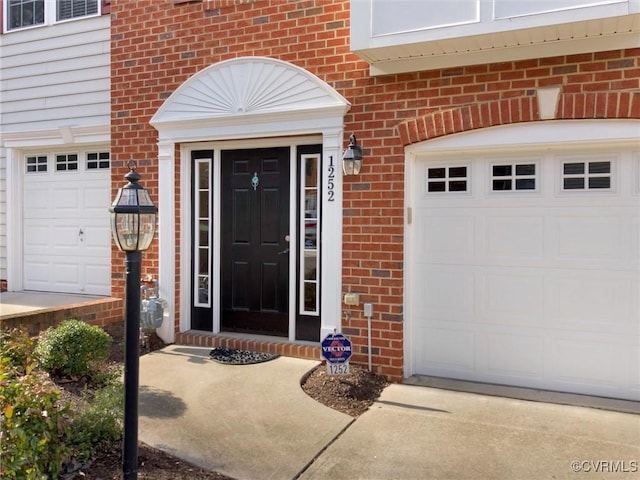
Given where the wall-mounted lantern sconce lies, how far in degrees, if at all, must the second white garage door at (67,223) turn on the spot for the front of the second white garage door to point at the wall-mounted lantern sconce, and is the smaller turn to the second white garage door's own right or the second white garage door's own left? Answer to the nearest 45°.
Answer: approximately 90° to the second white garage door's own left

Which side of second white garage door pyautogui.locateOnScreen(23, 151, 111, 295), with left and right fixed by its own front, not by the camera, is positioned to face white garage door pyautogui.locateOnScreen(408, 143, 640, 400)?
left

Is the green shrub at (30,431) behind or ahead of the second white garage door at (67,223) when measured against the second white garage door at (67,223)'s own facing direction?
ahead

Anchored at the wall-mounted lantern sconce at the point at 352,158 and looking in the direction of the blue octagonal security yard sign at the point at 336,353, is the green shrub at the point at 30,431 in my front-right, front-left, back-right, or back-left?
front-right

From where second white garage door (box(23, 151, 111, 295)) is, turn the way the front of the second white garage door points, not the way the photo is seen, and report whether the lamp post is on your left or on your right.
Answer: on your left

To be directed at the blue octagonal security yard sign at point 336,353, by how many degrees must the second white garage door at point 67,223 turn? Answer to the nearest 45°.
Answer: approximately 90° to its left

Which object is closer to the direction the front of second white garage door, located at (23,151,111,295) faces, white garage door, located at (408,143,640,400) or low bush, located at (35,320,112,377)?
the low bush

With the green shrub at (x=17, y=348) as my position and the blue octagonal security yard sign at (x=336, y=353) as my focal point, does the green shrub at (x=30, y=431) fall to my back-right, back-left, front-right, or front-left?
front-right

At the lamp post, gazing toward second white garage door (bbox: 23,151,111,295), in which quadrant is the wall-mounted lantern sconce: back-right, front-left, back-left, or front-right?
front-right

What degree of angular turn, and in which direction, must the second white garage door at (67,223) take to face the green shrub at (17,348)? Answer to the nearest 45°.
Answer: approximately 45° to its left

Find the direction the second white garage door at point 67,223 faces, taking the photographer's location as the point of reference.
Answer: facing the viewer and to the left of the viewer

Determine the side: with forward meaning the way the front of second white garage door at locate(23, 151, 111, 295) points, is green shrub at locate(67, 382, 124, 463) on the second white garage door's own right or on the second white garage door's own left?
on the second white garage door's own left
